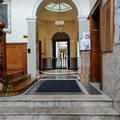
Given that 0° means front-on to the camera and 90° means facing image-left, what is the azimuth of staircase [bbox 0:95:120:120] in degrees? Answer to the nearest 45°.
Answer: approximately 0°

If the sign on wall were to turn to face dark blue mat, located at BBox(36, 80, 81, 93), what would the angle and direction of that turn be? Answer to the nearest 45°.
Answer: approximately 45° to its right

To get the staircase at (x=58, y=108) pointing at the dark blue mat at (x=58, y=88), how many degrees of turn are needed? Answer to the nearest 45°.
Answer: approximately 180°
